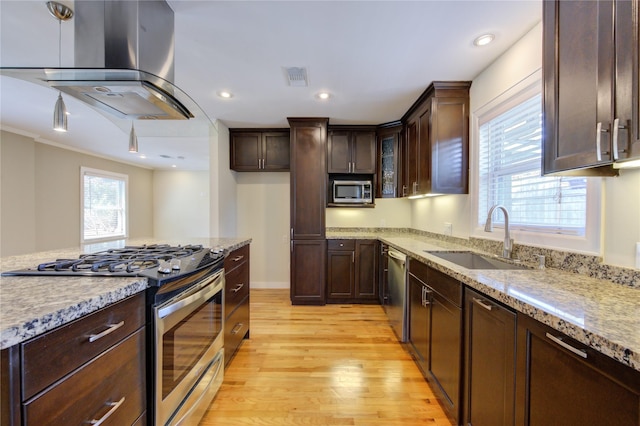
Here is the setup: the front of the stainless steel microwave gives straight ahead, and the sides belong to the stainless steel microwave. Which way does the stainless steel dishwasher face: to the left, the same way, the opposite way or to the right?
to the right

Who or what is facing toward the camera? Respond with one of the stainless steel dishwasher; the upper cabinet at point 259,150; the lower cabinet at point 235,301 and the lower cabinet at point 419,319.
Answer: the upper cabinet

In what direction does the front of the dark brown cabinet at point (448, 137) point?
to the viewer's left

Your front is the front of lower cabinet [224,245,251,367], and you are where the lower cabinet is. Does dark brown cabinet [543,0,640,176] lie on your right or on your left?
on your right

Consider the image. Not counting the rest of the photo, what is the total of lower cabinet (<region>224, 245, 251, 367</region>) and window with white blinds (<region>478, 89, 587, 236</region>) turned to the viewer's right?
1

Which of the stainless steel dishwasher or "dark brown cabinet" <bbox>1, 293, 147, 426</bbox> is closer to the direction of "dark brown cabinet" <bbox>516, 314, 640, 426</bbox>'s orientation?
the dark brown cabinet

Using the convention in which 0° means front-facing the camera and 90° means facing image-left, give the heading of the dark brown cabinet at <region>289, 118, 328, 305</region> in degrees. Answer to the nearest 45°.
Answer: approximately 0°

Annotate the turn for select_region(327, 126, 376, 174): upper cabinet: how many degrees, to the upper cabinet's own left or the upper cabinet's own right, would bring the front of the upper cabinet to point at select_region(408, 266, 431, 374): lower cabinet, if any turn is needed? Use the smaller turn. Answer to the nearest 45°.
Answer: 0° — it already faces it
